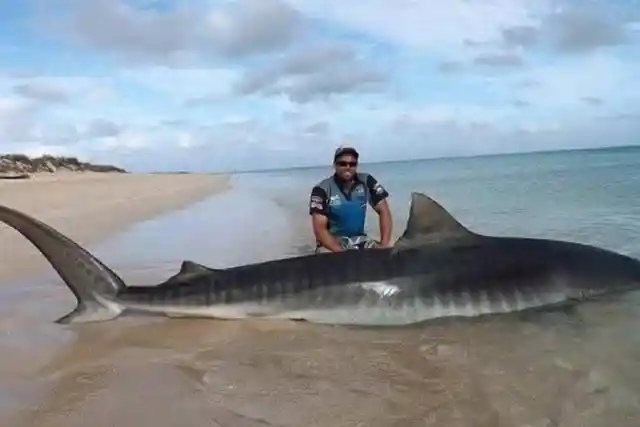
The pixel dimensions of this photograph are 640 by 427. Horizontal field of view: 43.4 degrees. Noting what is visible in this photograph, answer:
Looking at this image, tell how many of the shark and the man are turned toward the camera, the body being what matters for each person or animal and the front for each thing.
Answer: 1

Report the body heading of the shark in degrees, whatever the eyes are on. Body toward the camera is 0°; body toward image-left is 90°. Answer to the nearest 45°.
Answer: approximately 270°

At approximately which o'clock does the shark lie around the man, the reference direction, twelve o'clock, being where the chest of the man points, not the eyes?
The shark is roughly at 12 o'clock from the man.

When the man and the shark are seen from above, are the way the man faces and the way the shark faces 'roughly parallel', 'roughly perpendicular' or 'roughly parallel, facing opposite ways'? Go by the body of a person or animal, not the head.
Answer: roughly perpendicular

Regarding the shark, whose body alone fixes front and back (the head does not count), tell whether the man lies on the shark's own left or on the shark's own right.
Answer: on the shark's own left
